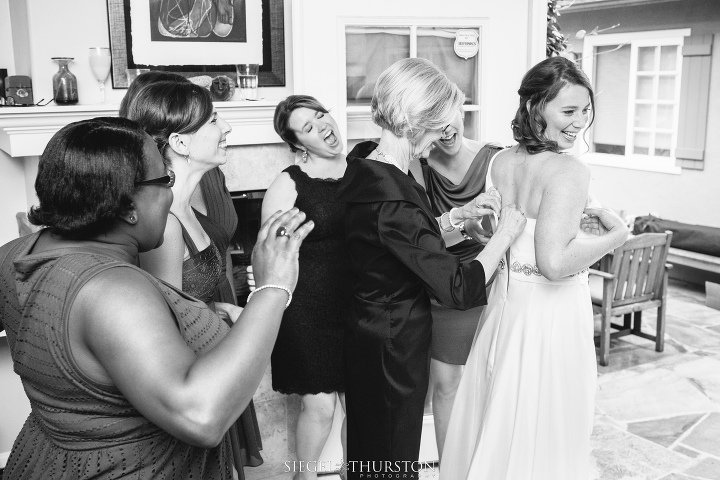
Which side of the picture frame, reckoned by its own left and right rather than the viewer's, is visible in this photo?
front

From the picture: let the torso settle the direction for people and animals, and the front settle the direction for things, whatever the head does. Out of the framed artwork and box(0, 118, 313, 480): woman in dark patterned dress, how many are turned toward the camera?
1

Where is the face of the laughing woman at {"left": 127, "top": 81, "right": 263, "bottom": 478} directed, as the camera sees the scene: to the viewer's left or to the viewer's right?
to the viewer's right

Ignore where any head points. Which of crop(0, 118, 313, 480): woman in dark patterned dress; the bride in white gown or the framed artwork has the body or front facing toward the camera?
the framed artwork

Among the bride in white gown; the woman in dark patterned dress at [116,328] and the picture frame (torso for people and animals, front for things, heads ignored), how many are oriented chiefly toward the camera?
1

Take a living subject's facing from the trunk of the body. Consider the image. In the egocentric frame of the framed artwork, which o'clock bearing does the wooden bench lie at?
The wooden bench is roughly at 8 o'clock from the framed artwork.

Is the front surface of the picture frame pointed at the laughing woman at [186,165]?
yes

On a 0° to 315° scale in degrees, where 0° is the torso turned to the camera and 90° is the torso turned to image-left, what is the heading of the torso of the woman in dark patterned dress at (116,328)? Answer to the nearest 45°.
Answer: approximately 225°

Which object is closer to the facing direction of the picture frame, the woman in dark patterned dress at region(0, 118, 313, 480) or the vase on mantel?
the woman in dark patterned dress

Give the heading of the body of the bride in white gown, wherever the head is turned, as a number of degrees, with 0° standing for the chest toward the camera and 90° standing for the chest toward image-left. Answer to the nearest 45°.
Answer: approximately 225°

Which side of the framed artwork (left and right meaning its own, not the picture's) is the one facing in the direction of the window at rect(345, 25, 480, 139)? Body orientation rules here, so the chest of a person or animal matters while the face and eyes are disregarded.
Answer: left

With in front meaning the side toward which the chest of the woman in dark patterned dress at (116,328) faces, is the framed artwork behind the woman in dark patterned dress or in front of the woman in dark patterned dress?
in front

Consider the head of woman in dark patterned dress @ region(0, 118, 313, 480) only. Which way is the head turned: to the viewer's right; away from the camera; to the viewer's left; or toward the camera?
to the viewer's right

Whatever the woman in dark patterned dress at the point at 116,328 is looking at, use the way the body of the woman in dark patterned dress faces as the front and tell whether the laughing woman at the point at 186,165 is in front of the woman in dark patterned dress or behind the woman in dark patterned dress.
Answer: in front

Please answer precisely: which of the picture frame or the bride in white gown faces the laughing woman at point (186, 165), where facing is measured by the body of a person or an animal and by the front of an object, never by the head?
the picture frame
